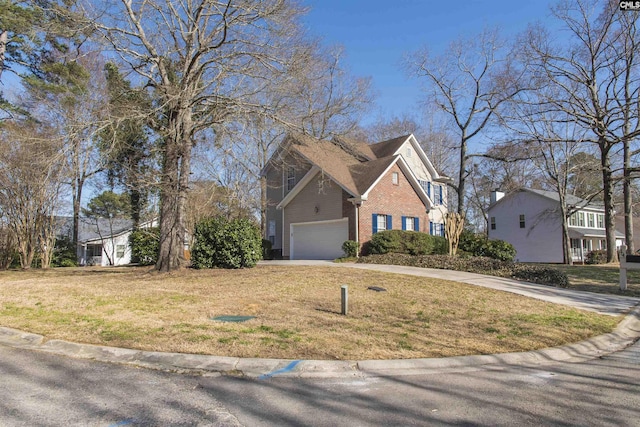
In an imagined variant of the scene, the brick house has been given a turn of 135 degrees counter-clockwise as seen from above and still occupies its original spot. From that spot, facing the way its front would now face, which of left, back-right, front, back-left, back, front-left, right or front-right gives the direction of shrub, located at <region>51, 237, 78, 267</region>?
left

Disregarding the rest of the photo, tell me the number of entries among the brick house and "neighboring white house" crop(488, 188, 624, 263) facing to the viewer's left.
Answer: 0

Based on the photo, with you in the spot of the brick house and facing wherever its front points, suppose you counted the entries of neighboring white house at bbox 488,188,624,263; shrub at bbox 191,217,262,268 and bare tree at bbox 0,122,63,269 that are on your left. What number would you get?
1

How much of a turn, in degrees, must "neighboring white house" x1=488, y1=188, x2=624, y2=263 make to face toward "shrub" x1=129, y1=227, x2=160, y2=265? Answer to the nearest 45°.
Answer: approximately 90° to its right

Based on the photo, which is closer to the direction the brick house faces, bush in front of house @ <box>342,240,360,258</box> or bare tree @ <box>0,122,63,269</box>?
the bush in front of house

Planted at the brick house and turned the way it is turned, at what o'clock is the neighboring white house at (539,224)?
The neighboring white house is roughly at 9 o'clock from the brick house.

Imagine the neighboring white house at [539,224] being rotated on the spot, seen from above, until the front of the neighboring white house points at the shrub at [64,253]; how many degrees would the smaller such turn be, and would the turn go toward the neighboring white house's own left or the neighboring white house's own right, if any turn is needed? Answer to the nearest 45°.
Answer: approximately 90° to the neighboring white house's own right
